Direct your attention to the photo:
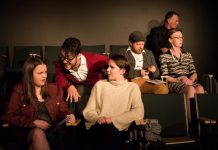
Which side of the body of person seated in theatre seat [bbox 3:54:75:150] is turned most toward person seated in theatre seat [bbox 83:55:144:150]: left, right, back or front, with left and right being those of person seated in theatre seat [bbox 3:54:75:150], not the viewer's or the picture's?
left

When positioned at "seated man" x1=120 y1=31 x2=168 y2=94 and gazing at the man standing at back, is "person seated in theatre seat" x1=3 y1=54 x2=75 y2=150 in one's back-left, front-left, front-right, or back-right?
back-left

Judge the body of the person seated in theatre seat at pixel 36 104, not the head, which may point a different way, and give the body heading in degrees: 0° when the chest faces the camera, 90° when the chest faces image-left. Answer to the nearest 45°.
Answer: approximately 0°

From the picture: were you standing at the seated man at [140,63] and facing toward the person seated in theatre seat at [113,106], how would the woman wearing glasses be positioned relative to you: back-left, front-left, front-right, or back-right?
back-left
